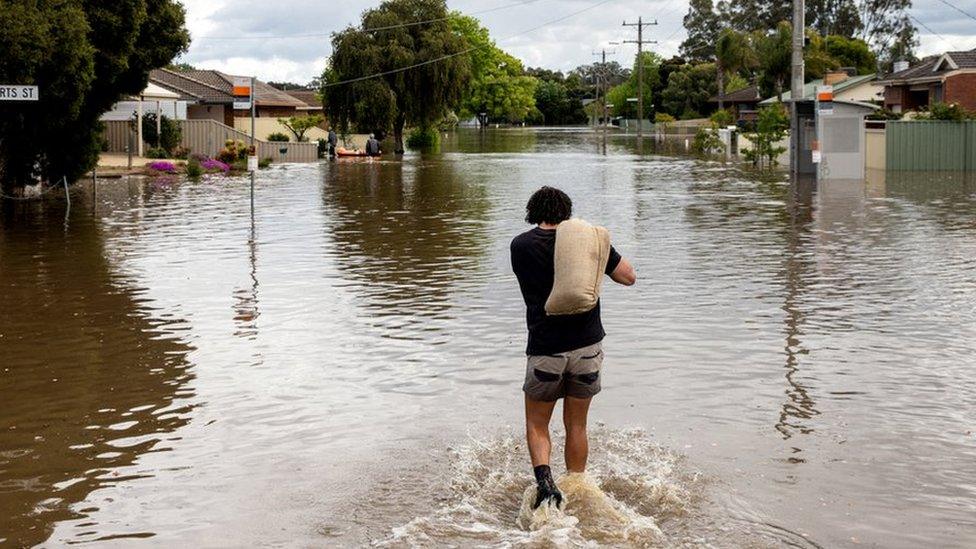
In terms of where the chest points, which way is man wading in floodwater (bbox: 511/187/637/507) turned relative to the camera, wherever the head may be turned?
away from the camera

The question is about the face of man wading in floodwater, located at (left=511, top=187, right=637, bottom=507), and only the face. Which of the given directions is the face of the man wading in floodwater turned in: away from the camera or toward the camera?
away from the camera

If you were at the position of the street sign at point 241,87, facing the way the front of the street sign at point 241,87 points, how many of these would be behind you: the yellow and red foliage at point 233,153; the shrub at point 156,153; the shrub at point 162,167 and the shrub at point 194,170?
4

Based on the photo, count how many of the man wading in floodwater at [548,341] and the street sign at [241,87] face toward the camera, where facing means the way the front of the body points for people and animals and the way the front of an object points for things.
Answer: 1

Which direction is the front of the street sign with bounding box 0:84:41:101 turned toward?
toward the camera

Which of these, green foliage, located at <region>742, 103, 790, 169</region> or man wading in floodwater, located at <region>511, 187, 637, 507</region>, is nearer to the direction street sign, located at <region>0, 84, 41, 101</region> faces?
the man wading in floodwater

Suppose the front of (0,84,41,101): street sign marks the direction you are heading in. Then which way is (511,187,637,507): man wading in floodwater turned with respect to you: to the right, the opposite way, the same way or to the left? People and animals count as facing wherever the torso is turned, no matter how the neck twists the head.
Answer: the opposite way

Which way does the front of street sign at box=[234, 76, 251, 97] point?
toward the camera

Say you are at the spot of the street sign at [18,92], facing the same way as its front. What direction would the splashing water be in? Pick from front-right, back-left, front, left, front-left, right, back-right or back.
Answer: front

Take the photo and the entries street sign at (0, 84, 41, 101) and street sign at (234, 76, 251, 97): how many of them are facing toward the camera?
2

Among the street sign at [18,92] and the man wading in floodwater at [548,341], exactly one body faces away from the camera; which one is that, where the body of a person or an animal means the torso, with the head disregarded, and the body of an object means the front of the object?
the man wading in floodwater

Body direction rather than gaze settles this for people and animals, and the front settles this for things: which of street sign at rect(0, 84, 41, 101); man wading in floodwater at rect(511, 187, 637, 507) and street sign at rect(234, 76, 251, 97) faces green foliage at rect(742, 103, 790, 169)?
the man wading in floodwater
